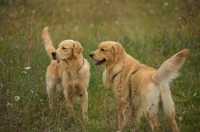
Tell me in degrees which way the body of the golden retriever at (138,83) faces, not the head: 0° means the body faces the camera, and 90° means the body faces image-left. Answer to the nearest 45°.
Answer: approximately 135°

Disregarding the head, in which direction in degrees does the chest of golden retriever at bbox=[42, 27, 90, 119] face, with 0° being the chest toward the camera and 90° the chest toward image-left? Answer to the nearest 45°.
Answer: approximately 315°
